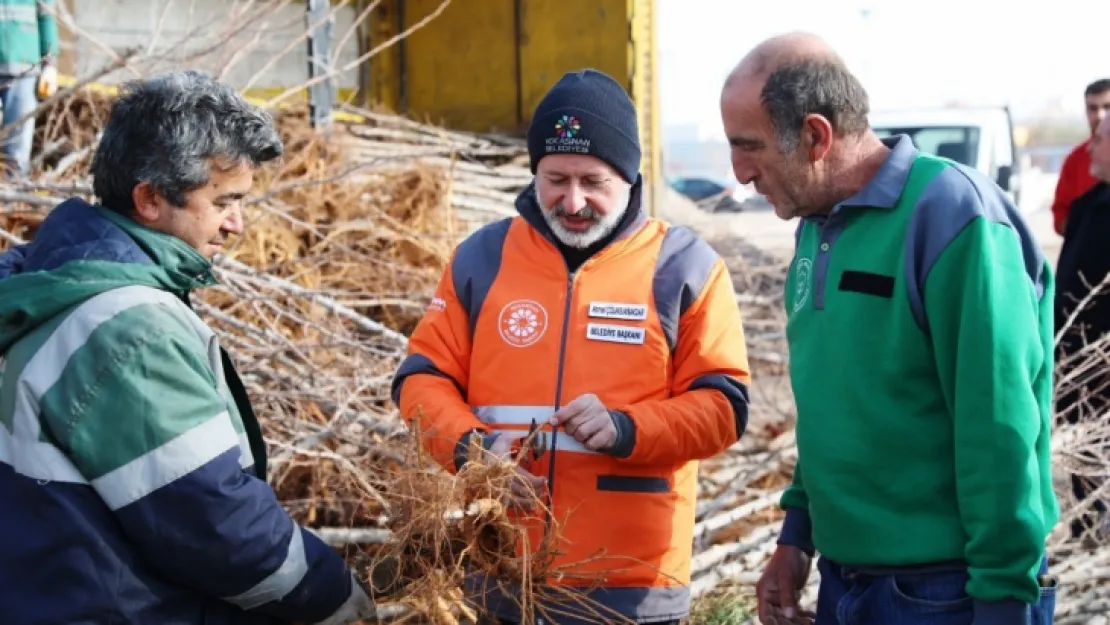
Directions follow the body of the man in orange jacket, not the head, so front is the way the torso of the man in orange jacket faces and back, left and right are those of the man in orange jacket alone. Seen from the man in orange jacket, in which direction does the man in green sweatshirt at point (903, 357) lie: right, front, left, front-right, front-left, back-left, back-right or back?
front-left

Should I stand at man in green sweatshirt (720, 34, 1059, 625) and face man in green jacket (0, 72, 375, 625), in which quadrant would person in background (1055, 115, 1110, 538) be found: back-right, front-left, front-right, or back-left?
back-right

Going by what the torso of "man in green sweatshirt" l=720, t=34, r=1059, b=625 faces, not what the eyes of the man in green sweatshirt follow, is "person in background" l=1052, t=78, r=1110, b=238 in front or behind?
behind

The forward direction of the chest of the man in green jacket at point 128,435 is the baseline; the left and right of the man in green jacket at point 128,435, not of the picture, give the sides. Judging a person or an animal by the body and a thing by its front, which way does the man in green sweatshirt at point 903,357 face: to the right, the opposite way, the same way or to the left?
the opposite way

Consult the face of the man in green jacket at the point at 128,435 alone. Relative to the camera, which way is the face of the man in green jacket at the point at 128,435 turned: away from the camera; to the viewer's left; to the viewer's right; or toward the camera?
to the viewer's right

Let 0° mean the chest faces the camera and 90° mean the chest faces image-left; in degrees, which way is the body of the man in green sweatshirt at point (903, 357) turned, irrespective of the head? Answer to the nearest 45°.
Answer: approximately 45°

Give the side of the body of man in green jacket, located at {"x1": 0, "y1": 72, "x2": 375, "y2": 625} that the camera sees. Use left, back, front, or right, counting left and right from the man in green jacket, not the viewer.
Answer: right

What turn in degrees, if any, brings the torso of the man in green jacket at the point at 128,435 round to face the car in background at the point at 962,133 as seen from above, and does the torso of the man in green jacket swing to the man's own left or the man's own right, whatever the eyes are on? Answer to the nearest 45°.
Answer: approximately 45° to the man's own left

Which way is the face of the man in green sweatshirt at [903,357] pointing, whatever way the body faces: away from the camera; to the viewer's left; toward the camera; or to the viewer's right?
to the viewer's left

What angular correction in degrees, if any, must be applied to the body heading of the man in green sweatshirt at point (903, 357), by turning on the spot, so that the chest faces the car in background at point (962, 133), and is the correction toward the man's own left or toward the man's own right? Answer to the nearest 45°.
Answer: approximately 135° to the man's own right

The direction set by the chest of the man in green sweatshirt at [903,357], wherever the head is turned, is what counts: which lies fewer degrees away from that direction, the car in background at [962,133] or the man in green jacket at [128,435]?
the man in green jacket

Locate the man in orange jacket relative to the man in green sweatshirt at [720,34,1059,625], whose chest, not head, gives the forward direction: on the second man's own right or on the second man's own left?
on the second man's own right
